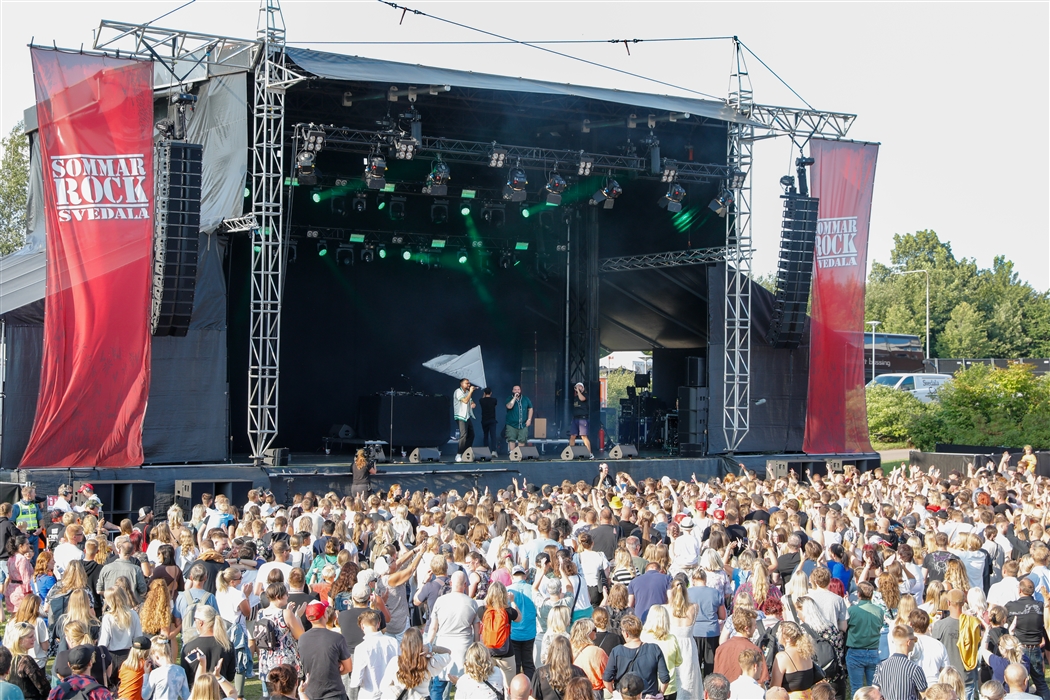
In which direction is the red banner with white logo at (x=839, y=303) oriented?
toward the camera

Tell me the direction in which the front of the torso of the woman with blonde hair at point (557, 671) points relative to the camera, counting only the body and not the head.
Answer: away from the camera

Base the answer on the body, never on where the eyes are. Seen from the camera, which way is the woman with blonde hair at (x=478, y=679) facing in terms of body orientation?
away from the camera

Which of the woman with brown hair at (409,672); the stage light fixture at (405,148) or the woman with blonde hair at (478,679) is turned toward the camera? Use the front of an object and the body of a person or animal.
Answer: the stage light fixture

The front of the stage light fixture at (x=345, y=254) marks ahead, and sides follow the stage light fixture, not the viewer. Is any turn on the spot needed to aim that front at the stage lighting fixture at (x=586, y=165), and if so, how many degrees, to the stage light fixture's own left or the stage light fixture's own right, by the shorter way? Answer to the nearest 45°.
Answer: approximately 45° to the stage light fixture's own left

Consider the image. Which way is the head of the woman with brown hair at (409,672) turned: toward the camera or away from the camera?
away from the camera

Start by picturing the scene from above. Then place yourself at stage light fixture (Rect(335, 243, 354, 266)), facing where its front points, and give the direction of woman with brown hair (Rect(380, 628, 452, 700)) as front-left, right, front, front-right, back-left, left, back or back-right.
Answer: front

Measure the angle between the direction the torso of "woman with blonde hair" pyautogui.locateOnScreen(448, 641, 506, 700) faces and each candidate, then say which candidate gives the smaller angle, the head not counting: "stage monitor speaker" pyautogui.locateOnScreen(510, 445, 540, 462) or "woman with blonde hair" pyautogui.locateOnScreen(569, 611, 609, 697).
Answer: the stage monitor speaker

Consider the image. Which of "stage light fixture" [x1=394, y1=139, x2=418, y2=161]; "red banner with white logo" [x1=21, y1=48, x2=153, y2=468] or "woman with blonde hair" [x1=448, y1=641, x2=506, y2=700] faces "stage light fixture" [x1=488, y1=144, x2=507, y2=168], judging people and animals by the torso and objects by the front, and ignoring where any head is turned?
the woman with blonde hair

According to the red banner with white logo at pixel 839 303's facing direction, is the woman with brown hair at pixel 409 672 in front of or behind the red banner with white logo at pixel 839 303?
in front

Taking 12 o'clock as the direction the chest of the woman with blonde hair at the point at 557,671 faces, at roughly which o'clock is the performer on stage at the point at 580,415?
The performer on stage is roughly at 12 o'clock from the woman with blonde hair.

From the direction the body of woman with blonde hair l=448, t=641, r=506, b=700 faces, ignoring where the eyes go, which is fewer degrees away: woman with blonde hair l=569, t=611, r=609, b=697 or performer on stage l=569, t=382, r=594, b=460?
the performer on stage

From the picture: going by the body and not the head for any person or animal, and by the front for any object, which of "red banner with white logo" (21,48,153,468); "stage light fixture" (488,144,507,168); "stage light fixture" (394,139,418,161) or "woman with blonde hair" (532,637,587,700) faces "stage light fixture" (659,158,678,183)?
the woman with blonde hair

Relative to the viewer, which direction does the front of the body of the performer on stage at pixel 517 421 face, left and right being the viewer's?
facing the viewer

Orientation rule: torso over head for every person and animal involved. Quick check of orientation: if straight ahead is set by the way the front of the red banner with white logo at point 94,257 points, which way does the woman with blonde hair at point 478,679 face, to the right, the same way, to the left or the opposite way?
the opposite way

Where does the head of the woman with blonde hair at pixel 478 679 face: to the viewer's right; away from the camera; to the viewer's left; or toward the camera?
away from the camera
